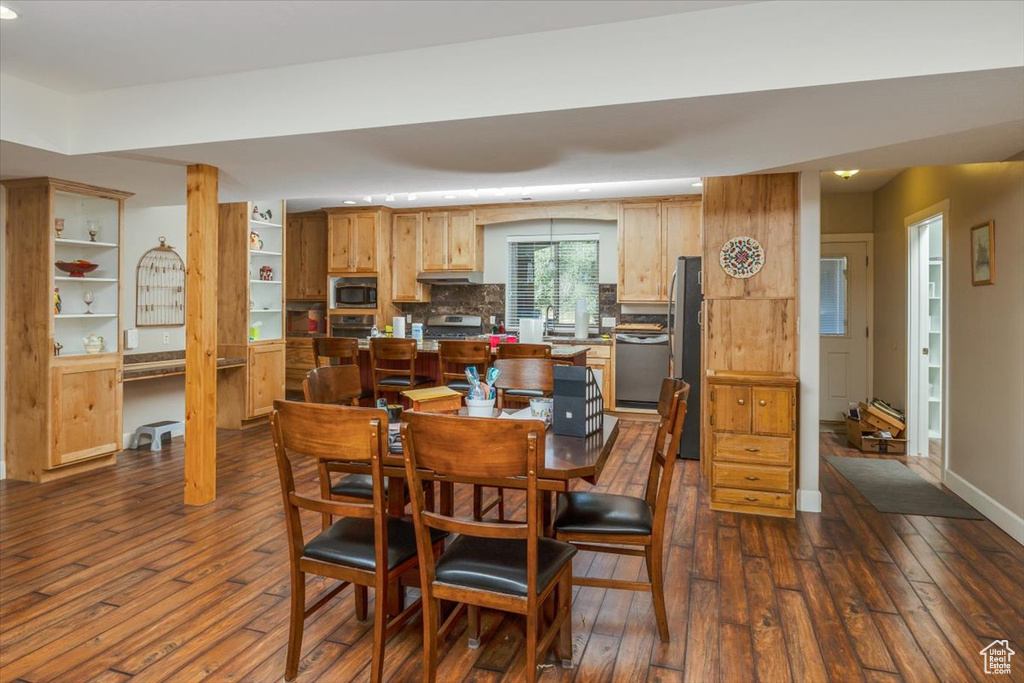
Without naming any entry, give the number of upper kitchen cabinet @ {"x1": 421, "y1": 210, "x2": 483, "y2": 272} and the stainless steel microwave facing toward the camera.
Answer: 2

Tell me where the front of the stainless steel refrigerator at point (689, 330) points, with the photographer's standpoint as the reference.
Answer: facing to the left of the viewer

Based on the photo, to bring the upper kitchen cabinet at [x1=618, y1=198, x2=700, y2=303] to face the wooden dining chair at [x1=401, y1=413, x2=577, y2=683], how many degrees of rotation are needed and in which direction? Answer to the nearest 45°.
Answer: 0° — it already faces it

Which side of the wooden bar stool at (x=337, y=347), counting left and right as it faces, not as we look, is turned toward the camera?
back

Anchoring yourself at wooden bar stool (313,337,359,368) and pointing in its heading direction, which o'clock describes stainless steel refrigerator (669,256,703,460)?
The stainless steel refrigerator is roughly at 4 o'clock from the wooden bar stool.

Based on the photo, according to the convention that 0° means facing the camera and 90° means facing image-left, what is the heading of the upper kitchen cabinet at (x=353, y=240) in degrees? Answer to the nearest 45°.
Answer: approximately 0°

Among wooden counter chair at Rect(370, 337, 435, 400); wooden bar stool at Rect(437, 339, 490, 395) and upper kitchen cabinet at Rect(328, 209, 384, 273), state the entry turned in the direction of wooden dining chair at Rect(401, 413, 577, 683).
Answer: the upper kitchen cabinet

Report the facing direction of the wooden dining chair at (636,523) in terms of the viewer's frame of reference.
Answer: facing to the left of the viewer

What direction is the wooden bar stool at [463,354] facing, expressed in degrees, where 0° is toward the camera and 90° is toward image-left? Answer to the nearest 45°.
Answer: approximately 180°

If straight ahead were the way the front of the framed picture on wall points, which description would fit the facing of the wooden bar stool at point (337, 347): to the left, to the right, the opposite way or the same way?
to the right
